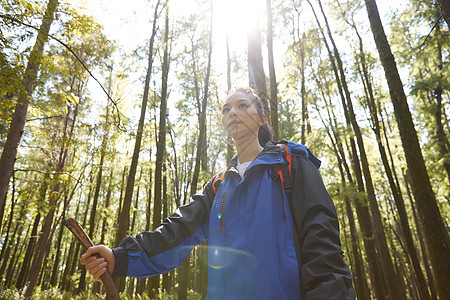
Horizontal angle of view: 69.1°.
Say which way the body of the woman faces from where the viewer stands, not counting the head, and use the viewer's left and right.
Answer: facing the viewer and to the left of the viewer

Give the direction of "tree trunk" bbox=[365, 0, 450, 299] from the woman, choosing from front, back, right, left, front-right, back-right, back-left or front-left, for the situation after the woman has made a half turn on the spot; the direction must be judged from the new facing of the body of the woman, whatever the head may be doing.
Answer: front

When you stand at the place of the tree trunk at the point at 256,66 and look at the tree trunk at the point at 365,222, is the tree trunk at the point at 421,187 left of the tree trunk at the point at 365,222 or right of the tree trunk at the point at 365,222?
right

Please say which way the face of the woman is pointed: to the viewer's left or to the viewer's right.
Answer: to the viewer's left

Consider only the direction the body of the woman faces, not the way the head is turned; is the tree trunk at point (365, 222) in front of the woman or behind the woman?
behind

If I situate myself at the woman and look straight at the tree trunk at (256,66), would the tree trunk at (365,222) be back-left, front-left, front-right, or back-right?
front-right
